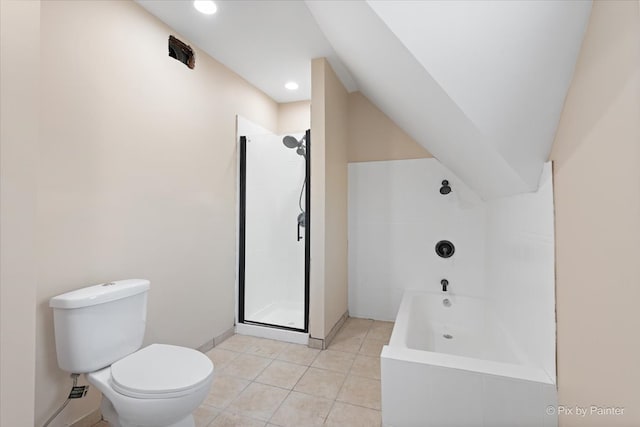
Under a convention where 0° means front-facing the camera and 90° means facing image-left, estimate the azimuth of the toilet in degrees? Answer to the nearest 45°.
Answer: approximately 315°

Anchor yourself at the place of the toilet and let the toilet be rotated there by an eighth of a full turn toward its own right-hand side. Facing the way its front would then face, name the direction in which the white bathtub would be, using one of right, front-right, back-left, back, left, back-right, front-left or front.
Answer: front-left

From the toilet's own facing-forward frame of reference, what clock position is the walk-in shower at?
The walk-in shower is roughly at 9 o'clock from the toilet.

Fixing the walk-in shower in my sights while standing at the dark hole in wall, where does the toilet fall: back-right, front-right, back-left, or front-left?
back-right
